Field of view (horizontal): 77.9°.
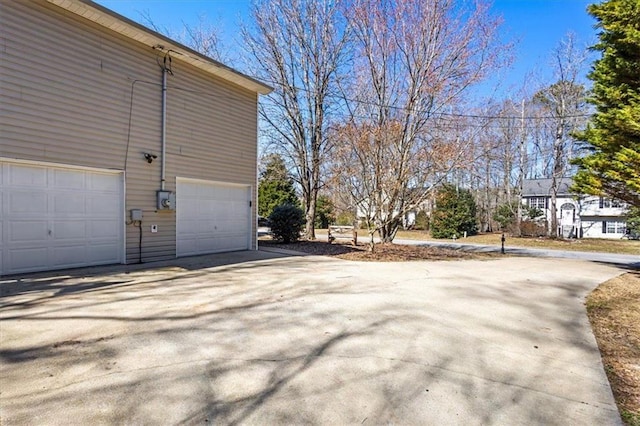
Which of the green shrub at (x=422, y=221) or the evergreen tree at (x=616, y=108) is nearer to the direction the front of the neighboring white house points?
the evergreen tree

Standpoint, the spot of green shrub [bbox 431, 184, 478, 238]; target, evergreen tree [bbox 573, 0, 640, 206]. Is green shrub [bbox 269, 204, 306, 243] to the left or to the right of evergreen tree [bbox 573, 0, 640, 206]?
right

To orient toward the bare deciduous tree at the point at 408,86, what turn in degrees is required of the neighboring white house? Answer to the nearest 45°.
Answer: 0° — it already faces it

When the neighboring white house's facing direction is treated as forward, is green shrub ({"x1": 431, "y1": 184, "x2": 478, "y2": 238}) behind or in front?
in front

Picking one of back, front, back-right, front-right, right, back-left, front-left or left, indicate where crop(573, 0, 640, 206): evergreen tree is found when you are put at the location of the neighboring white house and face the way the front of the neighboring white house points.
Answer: front

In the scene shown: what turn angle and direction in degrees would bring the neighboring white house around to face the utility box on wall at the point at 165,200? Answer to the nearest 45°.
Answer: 0° — it already faces it

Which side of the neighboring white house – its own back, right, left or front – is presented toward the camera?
front
